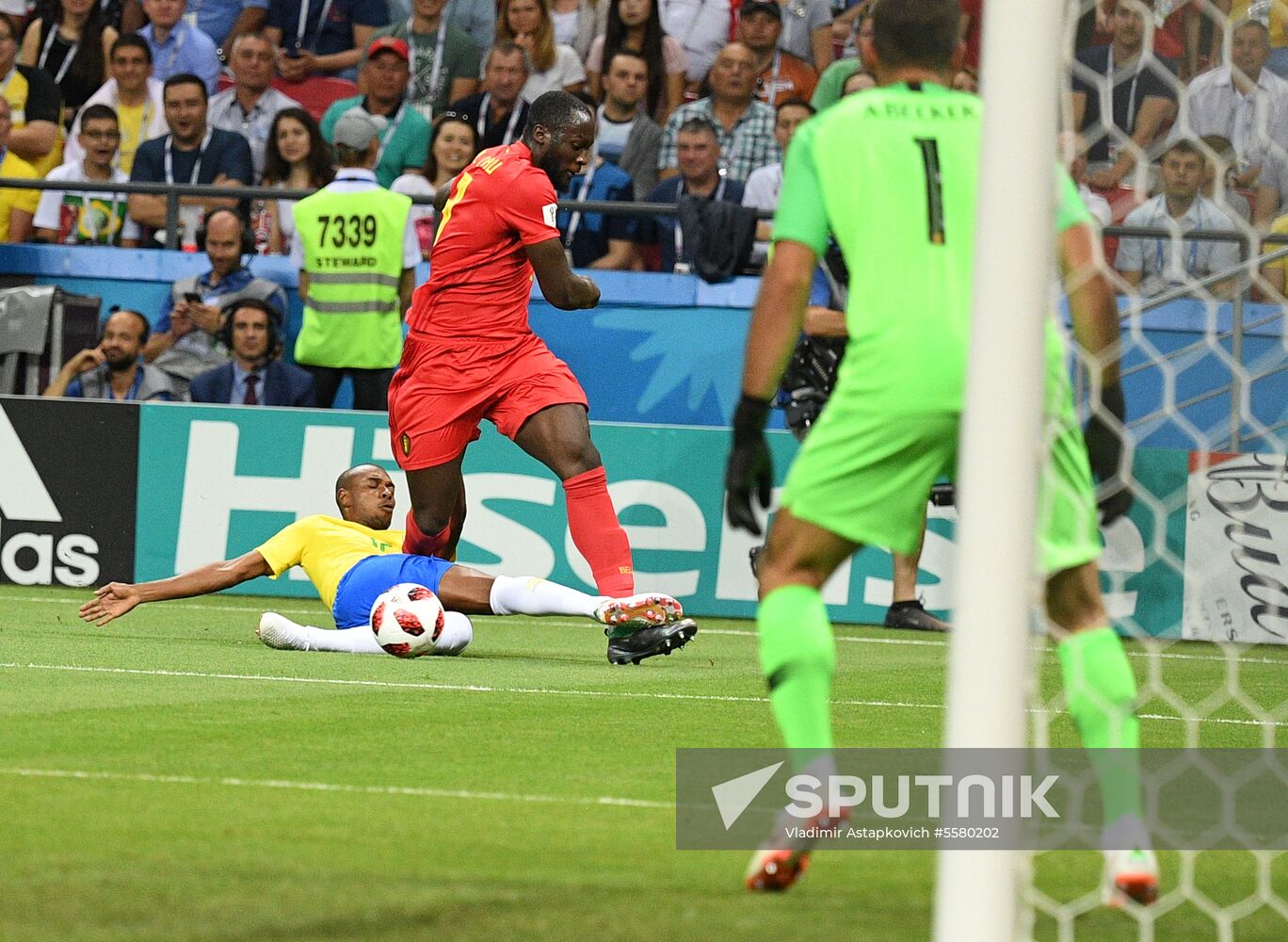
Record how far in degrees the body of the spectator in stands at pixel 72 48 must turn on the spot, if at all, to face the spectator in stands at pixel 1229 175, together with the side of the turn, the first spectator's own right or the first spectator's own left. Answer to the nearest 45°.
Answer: approximately 45° to the first spectator's own left

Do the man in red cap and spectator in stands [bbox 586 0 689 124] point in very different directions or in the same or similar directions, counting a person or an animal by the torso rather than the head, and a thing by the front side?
same or similar directions

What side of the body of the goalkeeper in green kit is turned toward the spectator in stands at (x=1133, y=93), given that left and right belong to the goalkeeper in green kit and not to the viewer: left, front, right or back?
front

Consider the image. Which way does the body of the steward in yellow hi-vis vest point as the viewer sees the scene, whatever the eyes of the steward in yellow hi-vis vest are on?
away from the camera

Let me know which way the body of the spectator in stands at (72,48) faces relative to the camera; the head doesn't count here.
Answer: toward the camera

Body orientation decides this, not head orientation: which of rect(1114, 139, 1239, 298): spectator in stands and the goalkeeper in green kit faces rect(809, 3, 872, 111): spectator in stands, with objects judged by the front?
the goalkeeper in green kit

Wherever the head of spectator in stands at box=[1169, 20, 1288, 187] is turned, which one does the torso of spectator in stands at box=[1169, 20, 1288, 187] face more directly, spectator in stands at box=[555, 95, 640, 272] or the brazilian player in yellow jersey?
the brazilian player in yellow jersey

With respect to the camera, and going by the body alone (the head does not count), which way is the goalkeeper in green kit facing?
away from the camera

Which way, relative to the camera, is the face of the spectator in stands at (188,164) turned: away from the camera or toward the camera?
toward the camera

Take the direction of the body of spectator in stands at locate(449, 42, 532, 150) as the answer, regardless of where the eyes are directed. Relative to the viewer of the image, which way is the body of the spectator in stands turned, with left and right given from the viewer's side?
facing the viewer

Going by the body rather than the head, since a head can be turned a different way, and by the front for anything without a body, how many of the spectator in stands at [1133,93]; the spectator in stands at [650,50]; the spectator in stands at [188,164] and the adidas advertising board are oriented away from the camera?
0

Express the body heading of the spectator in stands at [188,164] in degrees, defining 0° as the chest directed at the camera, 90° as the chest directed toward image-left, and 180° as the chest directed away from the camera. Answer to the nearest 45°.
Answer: approximately 0°

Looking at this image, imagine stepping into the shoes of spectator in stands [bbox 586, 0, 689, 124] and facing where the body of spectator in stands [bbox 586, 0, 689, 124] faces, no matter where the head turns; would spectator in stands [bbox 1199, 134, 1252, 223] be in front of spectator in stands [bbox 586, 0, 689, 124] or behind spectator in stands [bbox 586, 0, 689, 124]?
in front

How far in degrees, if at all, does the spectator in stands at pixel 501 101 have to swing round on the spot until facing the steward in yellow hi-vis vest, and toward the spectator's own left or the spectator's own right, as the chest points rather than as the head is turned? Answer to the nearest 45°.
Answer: approximately 45° to the spectator's own right

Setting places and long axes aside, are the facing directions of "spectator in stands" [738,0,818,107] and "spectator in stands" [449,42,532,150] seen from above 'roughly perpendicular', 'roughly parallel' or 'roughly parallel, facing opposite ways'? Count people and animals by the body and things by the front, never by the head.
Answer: roughly parallel

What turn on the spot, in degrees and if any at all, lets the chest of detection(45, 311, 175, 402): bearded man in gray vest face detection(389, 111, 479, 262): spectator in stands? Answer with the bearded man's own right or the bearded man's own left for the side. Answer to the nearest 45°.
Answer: approximately 90° to the bearded man's own left

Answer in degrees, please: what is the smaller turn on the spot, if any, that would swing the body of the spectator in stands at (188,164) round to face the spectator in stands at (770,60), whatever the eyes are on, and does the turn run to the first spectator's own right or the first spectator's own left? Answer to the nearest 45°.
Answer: approximately 90° to the first spectator's own left

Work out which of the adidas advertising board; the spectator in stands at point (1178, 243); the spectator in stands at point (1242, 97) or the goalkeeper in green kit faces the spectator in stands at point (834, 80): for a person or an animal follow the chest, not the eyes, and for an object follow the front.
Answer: the goalkeeper in green kit

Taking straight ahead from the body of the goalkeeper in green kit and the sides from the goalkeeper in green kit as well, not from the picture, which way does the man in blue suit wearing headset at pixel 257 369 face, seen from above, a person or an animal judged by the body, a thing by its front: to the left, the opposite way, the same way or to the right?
the opposite way

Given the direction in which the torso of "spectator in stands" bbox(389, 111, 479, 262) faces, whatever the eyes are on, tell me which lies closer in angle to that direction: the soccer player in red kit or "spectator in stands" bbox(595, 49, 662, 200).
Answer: the soccer player in red kit
